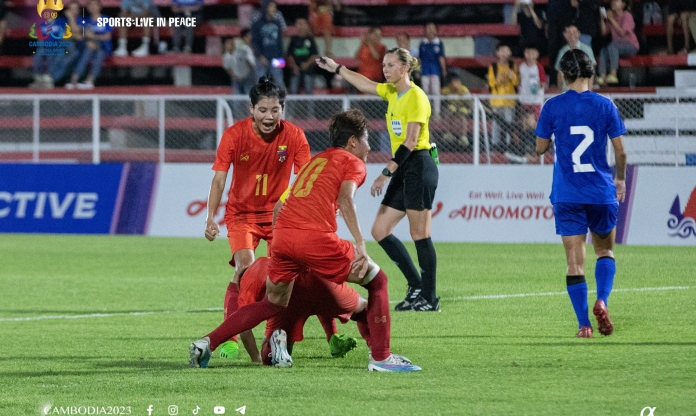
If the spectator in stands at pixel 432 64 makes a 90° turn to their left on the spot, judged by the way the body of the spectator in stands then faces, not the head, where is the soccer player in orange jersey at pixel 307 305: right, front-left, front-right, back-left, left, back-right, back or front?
right

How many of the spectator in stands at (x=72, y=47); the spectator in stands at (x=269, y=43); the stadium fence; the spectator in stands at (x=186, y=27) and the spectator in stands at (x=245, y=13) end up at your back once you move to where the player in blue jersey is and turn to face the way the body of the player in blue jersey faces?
0

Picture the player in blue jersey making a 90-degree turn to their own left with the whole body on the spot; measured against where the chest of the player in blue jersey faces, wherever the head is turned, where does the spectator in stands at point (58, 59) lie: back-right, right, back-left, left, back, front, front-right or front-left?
front-right

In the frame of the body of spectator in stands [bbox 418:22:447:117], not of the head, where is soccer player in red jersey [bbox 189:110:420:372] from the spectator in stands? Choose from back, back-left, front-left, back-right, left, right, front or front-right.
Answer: front

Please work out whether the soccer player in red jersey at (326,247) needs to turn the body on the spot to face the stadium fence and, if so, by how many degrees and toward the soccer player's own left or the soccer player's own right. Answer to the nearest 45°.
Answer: approximately 45° to the soccer player's own left

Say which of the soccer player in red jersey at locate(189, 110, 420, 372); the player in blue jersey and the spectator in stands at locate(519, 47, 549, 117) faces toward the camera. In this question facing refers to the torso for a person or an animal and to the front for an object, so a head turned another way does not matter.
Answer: the spectator in stands

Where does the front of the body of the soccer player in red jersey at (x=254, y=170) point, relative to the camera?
toward the camera

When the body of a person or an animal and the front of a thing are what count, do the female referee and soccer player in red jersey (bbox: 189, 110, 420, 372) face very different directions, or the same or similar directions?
very different directions

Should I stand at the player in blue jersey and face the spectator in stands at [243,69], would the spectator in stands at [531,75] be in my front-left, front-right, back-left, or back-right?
front-right

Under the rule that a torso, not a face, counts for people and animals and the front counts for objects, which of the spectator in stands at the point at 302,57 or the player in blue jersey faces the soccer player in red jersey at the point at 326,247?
the spectator in stands

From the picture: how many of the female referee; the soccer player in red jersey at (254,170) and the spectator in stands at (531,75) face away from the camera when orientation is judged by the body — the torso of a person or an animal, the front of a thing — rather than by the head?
0

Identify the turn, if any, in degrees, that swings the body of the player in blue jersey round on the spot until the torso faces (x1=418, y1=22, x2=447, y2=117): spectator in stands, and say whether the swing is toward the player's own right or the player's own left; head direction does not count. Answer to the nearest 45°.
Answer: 0° — they already face them

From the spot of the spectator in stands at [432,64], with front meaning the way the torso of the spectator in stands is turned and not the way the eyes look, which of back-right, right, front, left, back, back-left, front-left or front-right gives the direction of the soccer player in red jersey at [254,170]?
front

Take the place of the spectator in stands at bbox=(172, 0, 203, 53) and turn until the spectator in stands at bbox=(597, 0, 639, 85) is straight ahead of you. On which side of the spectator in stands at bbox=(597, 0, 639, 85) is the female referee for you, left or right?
right

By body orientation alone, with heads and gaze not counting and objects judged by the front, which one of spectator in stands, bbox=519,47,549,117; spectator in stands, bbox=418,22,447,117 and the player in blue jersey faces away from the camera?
the player in blue jersey

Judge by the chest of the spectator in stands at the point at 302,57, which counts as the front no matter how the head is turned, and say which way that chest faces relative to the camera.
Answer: toward the camera

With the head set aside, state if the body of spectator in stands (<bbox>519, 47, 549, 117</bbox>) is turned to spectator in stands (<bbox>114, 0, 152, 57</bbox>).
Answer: no

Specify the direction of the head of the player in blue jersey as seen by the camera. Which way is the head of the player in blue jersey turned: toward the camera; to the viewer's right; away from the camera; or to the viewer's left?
away from the camera

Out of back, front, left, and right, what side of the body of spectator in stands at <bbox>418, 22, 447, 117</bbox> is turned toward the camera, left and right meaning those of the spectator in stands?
front

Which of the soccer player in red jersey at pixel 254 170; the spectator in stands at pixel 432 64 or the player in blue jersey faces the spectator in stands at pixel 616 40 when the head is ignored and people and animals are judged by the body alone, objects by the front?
the player in blue jersey

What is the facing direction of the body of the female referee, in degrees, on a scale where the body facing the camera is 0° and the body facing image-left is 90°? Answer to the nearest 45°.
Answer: approximately 45°

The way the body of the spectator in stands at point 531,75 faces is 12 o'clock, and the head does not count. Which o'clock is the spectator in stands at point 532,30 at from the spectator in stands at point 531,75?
the spectator in stands at point 532,30 is roughly at 6 o'clock from the spectator in stands at point 531,75.
